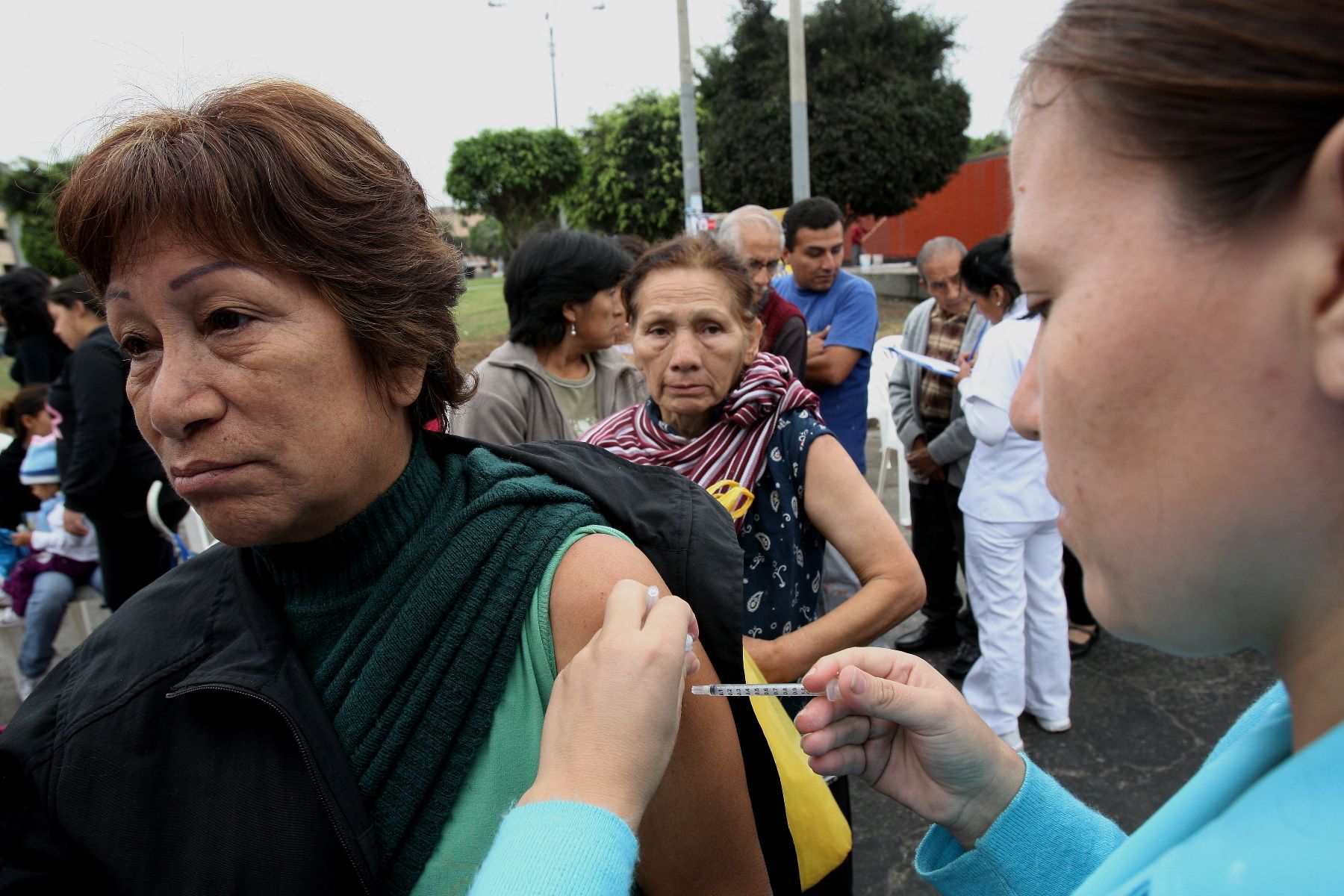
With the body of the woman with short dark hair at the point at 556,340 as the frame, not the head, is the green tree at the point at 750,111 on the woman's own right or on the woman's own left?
on the woman's own left

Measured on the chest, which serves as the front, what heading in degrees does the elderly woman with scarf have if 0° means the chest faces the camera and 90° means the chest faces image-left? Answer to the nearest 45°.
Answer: approximately 0°

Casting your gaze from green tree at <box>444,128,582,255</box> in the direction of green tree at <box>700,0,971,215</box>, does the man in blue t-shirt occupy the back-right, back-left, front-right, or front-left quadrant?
front-right

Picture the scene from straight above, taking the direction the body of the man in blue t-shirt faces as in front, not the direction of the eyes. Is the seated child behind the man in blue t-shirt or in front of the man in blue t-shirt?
in front

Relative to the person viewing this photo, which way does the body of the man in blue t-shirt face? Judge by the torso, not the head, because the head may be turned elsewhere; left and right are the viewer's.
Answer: facing the viewer and to the left of the viewer

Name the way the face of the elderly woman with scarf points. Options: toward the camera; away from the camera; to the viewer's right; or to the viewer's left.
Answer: toward the camera

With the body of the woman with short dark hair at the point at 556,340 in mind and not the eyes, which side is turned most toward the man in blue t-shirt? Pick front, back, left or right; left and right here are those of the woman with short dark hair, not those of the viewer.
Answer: left

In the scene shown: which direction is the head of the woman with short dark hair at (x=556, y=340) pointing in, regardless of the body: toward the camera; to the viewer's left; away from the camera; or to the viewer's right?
to the viewer's right

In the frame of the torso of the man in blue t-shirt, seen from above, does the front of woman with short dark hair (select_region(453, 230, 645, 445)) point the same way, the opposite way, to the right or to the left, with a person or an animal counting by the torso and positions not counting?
to the left

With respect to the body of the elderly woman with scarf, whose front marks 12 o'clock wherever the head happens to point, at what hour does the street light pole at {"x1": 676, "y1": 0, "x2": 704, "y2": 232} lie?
The street light pole is roughly at 6 o'clock from the elderly woman with scarf.
